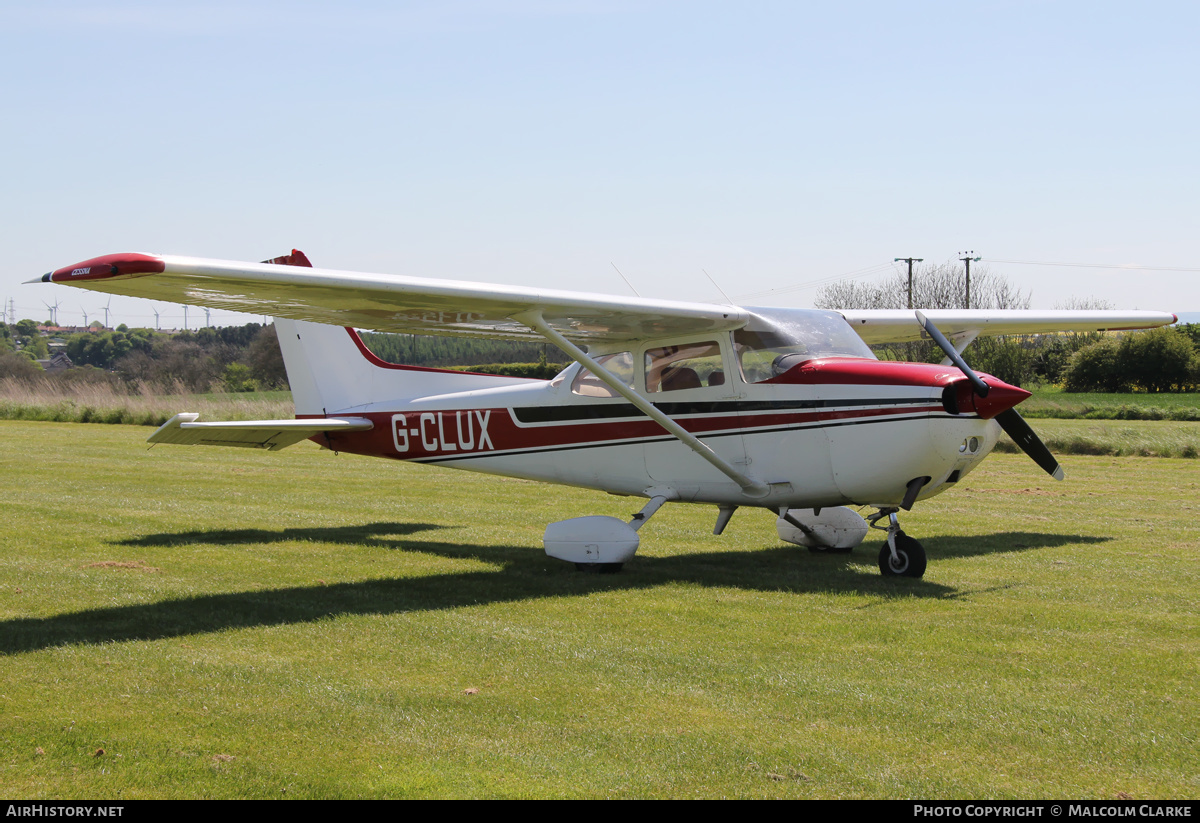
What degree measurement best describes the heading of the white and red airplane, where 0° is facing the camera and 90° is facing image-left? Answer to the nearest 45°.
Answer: approximately 315°
